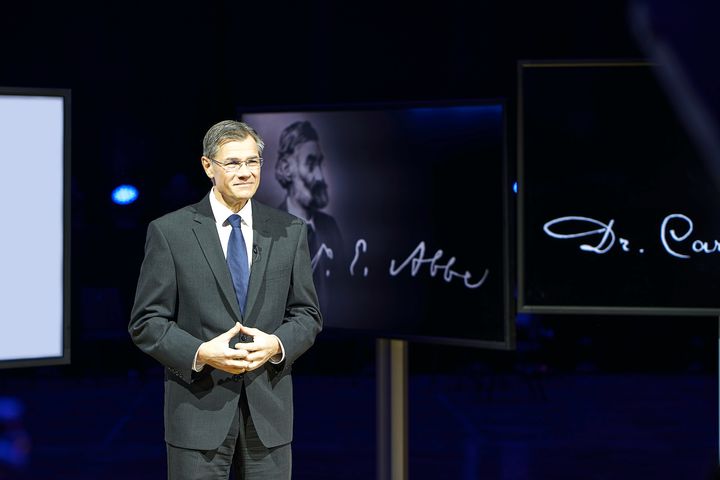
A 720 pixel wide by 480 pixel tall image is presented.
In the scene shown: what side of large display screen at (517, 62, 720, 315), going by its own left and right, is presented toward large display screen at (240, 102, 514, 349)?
right

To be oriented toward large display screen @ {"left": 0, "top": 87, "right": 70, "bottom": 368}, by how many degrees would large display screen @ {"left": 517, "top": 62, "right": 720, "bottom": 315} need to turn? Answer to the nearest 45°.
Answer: approximately 45° to its right

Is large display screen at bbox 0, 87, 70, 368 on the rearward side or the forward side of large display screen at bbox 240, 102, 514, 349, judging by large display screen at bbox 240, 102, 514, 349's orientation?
on the forward side

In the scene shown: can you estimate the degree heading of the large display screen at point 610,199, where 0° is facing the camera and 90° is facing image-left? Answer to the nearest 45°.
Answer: approximately 0°

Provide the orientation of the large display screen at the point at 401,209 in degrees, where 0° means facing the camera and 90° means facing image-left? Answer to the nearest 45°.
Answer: approximately 45°

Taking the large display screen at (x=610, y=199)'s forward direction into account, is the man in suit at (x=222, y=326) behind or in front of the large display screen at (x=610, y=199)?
in front

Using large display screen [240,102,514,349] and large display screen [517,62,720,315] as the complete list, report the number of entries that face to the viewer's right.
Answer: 0
